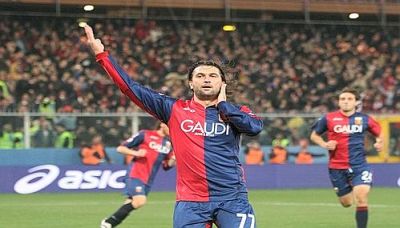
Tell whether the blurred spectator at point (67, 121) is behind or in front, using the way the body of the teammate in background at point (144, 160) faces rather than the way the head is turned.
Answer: behind

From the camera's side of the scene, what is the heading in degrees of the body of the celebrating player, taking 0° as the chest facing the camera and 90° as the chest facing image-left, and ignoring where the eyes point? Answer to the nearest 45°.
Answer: approximately 0°

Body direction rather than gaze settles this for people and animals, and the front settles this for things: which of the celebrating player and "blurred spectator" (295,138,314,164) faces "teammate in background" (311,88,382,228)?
the blurred spectator

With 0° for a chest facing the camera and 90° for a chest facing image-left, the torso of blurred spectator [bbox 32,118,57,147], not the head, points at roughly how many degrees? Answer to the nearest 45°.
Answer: approximately 0°

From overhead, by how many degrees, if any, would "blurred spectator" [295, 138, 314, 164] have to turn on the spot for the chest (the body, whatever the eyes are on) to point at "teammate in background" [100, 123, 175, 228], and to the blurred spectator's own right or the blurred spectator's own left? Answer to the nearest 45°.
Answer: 0° — they already face them

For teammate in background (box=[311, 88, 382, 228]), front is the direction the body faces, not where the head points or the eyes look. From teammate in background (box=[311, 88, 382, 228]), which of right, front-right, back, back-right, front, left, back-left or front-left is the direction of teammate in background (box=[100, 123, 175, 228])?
right

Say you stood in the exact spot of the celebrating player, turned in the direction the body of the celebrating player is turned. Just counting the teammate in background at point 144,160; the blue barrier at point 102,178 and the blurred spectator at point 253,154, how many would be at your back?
3
